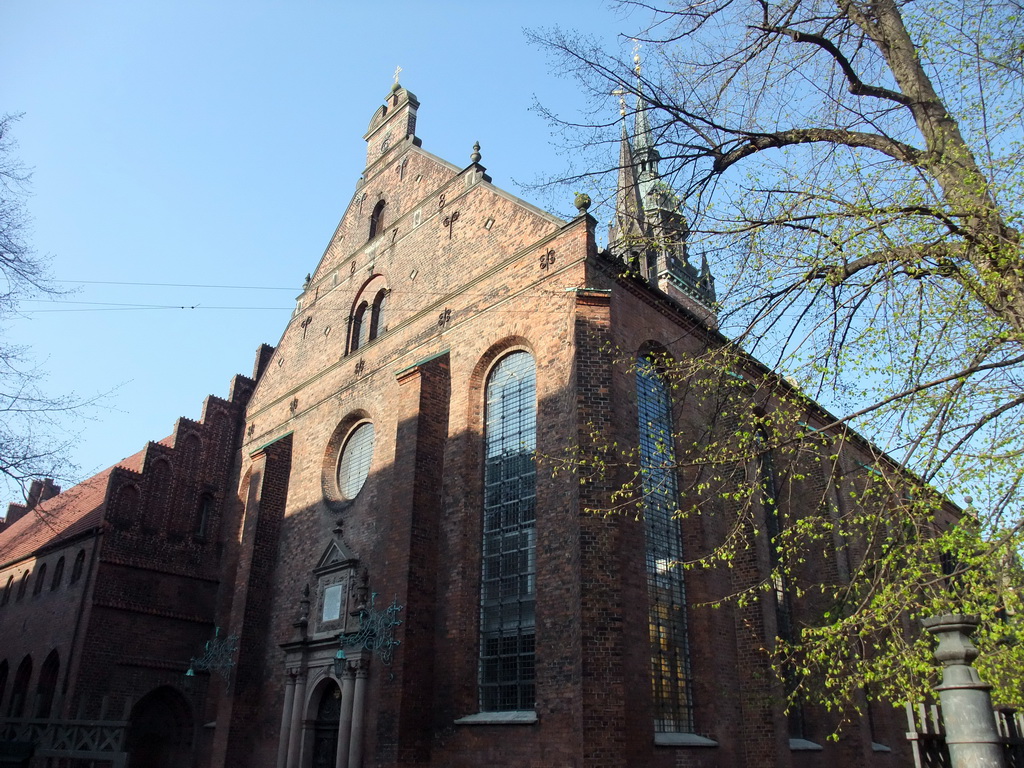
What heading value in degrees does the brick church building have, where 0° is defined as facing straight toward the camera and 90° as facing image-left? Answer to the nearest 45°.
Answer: approximately 45°
